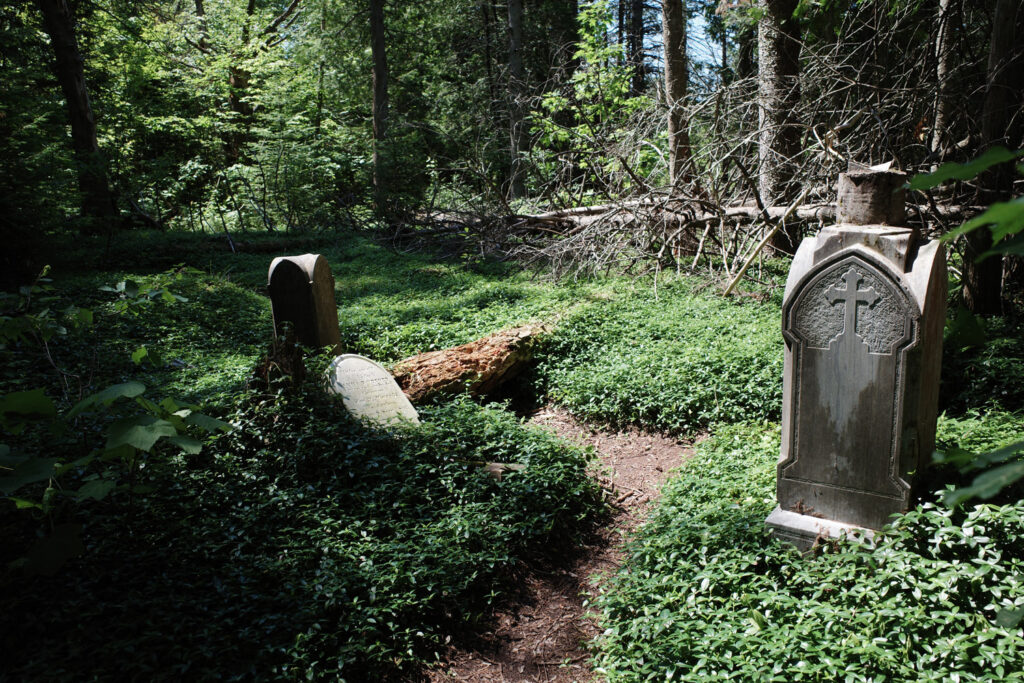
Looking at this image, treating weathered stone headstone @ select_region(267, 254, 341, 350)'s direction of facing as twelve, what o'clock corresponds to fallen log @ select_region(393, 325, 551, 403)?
The fallen log is roughly at 8 o'clock from the weathered stone headstone.

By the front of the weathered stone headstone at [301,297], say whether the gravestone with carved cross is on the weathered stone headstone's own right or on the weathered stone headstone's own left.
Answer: on the weathered stone headstone's own left

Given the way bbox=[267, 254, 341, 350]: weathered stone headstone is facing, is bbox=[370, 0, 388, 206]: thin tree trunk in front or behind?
behind

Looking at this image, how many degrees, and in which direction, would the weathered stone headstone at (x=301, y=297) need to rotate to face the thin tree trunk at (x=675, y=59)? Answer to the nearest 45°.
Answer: approximately 180°

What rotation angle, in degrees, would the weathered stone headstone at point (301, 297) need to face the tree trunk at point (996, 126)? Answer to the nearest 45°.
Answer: approximately 135° to its left

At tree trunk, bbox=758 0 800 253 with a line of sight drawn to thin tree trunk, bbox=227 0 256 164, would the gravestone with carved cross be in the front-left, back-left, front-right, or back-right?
back-left

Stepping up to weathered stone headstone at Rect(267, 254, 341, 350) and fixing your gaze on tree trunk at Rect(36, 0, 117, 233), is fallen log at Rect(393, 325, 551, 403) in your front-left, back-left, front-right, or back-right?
back-right

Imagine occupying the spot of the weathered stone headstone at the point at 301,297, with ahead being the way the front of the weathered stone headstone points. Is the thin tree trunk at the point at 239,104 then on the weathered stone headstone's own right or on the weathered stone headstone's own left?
on the weathered stone headstone's own right

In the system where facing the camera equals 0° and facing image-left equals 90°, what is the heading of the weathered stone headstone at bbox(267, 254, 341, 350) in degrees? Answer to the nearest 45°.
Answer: approximately 45°

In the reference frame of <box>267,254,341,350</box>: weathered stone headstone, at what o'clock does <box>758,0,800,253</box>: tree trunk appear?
The tree trunk is roughly at 7 o'clock from the weathered stone headstone.

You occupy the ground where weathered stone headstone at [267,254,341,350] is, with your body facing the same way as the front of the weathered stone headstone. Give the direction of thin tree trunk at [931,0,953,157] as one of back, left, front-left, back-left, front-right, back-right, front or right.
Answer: back-left
